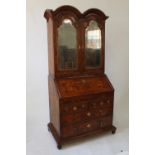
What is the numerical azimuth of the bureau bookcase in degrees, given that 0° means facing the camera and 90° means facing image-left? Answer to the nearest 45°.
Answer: approximately 315°
